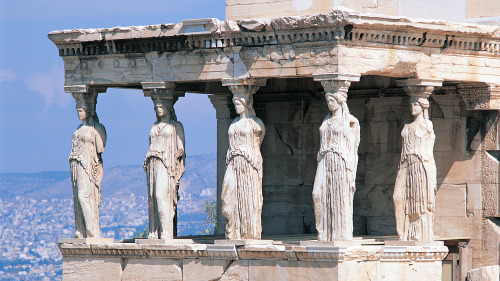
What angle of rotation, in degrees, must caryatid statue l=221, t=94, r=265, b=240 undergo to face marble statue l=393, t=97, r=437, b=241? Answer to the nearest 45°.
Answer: approximately 135° to its left

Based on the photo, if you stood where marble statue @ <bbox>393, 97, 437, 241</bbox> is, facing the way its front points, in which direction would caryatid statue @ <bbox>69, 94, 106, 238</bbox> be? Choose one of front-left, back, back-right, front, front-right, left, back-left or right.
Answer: front-right

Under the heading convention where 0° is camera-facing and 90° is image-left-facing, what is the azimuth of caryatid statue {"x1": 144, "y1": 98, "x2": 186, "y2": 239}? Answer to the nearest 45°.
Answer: approximately 45°

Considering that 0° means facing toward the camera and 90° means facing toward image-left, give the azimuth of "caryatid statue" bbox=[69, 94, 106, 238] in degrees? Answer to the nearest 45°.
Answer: approximately 45°

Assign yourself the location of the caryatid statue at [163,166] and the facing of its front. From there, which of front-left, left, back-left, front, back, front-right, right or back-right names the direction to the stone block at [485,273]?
back-left

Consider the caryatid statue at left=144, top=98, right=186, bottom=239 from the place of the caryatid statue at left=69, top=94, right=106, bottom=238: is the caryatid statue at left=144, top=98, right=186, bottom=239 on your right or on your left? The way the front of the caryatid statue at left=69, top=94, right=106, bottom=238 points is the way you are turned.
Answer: on your left

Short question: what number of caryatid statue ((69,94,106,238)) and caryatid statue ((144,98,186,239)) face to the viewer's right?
0

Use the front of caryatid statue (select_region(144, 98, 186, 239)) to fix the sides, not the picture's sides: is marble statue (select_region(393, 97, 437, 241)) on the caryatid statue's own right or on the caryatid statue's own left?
on the caryatid statue's own left

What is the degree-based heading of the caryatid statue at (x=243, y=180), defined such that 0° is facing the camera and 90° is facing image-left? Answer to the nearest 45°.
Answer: approximately 45°

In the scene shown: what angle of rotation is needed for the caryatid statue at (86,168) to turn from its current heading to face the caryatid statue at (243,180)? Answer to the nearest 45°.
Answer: approximately 90° to its left

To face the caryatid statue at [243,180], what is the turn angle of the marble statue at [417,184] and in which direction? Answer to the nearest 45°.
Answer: approximately 45° to its right

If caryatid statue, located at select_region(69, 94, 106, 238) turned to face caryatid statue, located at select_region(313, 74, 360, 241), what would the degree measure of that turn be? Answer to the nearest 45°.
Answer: approximately 90° to its left

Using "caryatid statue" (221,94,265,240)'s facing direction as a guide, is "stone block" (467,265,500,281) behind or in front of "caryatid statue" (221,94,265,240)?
behind
